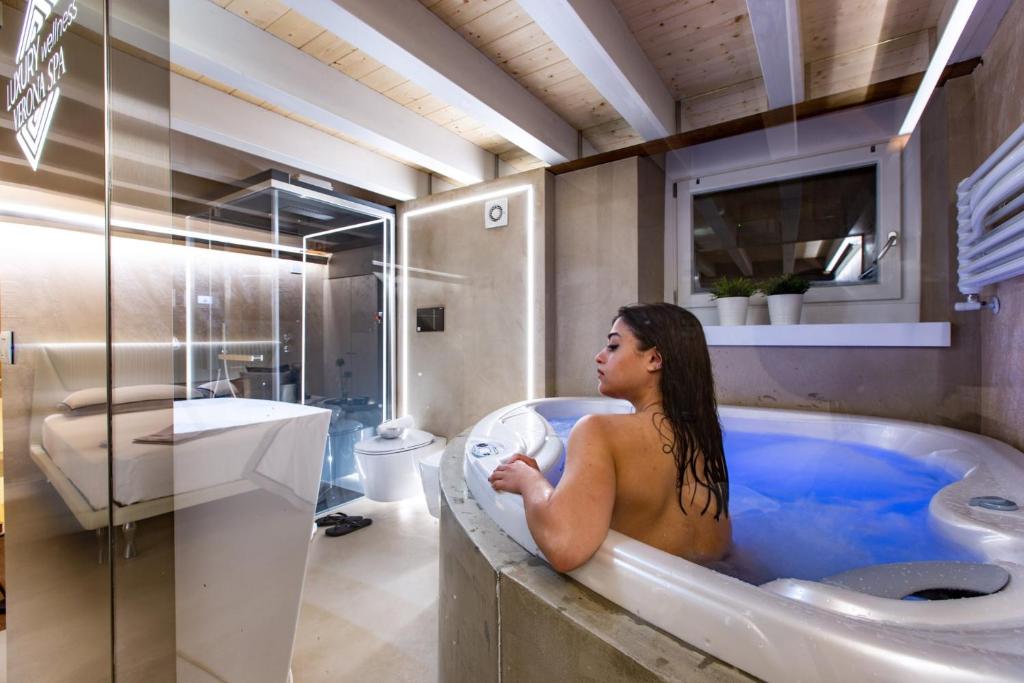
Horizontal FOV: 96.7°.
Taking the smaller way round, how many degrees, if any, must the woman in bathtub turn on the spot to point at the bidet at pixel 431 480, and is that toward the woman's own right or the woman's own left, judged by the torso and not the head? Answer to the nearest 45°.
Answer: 0° — they already face it

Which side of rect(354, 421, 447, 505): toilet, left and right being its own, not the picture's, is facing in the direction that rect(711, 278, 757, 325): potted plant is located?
left

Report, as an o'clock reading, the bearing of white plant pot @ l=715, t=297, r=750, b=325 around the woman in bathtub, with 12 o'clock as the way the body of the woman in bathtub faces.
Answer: The white plant pot is roughly at 2 o'clock from the woman in bathtub.

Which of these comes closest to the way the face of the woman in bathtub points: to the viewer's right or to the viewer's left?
to the viewer's left

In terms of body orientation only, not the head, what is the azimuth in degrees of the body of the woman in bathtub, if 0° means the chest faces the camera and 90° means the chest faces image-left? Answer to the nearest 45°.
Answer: approximately 135°

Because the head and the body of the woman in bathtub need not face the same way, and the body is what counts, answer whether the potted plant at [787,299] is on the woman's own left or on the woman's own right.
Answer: on the woman's own right

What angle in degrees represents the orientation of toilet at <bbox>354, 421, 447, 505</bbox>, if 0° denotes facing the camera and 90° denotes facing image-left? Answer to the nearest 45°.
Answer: approximately 45°

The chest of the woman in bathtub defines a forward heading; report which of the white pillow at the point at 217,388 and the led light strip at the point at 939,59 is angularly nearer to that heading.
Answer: the white pillow
